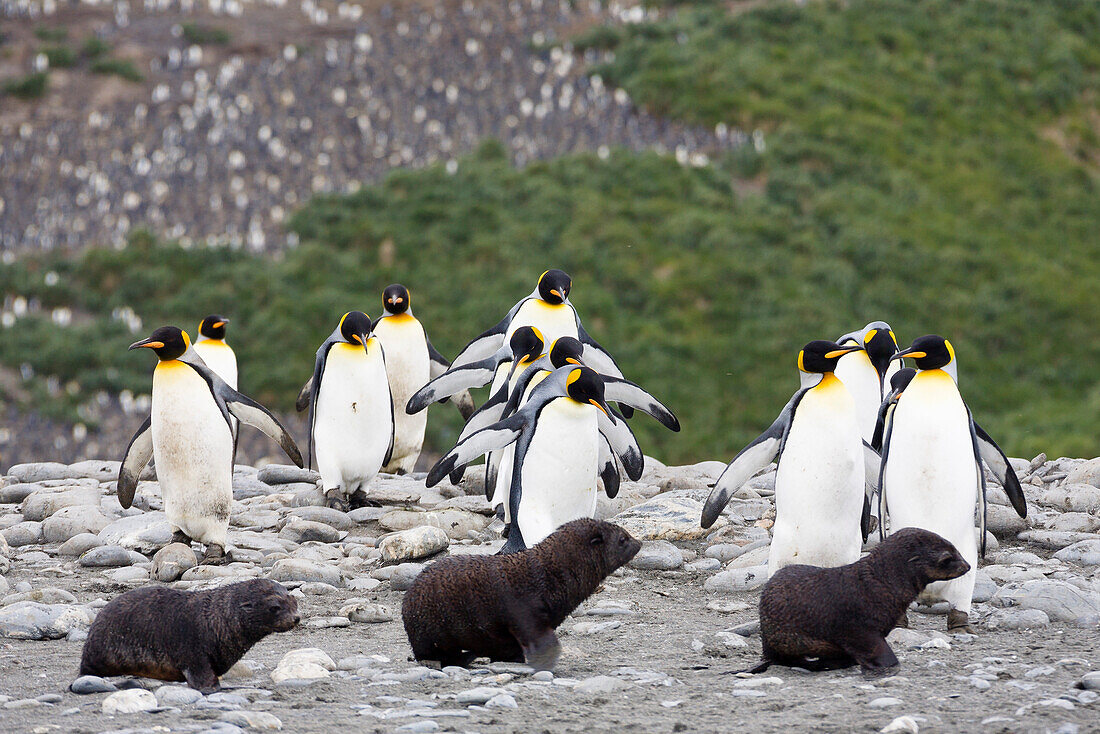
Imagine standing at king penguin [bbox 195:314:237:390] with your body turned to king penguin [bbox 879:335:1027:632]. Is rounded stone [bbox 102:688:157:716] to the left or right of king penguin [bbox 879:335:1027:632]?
right

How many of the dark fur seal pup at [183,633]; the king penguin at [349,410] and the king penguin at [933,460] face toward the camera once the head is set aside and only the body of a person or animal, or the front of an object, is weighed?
2

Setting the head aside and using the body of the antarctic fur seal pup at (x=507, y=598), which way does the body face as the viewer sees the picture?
to the viewer's right

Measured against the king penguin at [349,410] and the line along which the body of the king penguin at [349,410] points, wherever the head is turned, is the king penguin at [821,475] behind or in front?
in front

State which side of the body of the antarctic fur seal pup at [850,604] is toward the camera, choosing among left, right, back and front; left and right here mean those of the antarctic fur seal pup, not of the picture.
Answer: right

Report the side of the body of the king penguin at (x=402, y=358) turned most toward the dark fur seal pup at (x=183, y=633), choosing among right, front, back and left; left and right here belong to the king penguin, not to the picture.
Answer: front

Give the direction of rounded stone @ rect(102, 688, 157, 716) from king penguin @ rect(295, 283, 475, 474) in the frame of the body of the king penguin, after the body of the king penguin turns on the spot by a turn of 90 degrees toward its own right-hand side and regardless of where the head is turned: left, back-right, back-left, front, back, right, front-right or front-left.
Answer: left

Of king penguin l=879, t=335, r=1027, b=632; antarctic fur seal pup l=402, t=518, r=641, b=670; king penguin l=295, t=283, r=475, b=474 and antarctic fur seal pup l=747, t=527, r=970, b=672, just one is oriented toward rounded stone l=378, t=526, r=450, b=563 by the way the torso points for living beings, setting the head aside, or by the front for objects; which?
king penguin l=295, t=283, r=475, b=474

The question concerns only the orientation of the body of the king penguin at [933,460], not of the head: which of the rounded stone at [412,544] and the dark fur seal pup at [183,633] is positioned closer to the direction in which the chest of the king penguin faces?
the dark fur seal pup

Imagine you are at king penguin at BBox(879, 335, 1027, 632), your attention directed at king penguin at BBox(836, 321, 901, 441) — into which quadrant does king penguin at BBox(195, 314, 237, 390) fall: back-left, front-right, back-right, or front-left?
front-left

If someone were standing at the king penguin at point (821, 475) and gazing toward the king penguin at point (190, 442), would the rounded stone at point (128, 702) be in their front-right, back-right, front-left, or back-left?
front-left

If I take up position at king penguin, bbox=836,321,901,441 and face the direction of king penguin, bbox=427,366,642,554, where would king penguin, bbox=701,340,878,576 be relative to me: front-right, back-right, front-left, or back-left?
front-left

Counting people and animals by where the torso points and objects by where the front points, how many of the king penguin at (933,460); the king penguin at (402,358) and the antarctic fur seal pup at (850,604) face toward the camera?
2

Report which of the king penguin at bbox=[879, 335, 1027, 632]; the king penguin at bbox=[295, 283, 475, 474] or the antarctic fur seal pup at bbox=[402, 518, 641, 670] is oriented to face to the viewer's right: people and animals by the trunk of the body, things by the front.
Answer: the antarctic fur seal pup

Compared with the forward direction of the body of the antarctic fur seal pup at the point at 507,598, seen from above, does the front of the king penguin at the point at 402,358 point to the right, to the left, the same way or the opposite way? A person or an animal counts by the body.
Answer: to the right

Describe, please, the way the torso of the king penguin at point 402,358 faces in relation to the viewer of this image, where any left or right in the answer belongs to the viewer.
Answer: facing the viewer
